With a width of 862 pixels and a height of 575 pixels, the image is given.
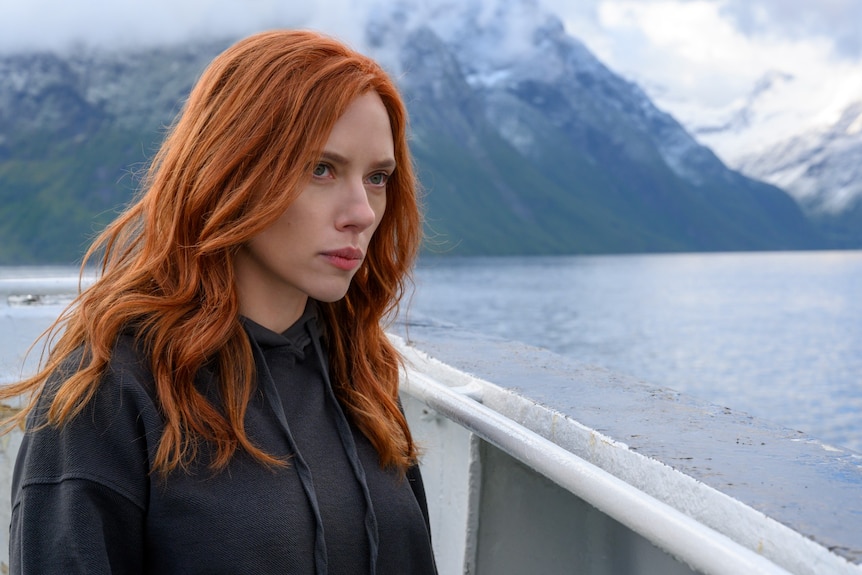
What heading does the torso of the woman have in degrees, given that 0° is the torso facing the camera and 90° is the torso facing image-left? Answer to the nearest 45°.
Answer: approximately 315°
